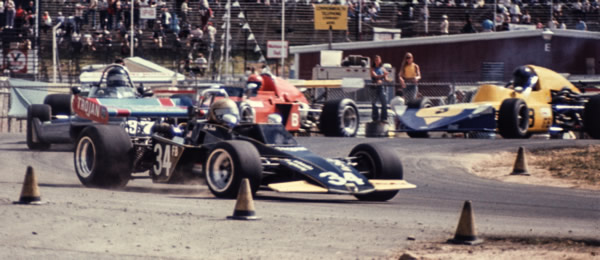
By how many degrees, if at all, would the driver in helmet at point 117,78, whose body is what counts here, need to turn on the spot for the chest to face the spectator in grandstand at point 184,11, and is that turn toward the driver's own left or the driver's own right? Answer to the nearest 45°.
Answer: approximately 135° to the driver's own right

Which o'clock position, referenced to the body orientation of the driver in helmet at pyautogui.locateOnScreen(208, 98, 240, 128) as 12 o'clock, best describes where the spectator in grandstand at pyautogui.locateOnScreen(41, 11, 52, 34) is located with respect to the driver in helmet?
The spectator in grandstand is roughly at 7 o'clock from the driver in helmet.

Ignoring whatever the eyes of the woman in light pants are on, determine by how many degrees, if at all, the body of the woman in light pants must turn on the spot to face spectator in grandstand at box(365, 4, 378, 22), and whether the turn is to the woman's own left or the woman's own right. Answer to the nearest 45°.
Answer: approximately 180°

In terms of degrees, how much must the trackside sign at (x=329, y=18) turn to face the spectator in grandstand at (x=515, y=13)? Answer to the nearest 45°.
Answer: approximately 135° to its left

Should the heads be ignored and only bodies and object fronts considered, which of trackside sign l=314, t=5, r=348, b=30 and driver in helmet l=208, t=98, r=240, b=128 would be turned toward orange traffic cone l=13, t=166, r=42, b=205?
the trackside sign

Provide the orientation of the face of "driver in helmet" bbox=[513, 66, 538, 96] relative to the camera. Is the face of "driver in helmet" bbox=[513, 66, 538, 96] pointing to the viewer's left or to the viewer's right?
to the viewer's left

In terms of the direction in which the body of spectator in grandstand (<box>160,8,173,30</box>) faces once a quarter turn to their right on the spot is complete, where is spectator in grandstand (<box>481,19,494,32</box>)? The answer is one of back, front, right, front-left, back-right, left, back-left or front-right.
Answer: back
